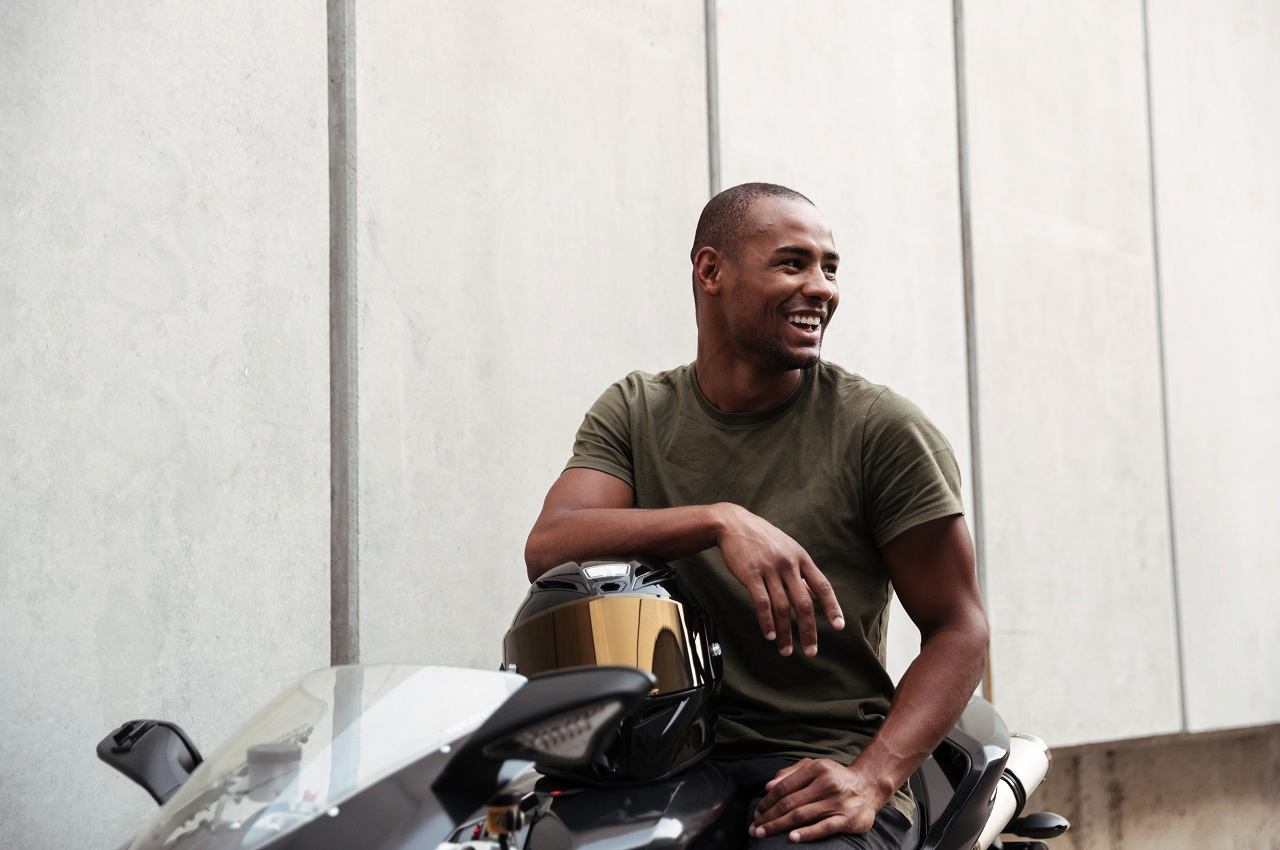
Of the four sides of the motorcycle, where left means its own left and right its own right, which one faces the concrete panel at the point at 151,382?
right

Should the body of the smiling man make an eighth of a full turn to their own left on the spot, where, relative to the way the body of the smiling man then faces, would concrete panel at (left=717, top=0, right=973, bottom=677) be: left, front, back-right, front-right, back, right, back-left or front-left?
back-left

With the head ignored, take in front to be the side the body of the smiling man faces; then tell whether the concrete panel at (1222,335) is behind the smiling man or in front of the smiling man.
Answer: behind

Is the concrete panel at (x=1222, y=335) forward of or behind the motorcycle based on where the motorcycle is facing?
behind

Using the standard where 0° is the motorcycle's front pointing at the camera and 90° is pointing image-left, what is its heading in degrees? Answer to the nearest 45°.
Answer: approximately 45°

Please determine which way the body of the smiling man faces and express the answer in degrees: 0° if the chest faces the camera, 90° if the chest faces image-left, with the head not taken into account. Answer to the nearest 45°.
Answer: approximately 0°

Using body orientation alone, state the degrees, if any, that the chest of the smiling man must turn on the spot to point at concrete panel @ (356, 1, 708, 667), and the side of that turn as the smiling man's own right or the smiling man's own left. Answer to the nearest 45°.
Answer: approximately 135° to the smiling man's own right
